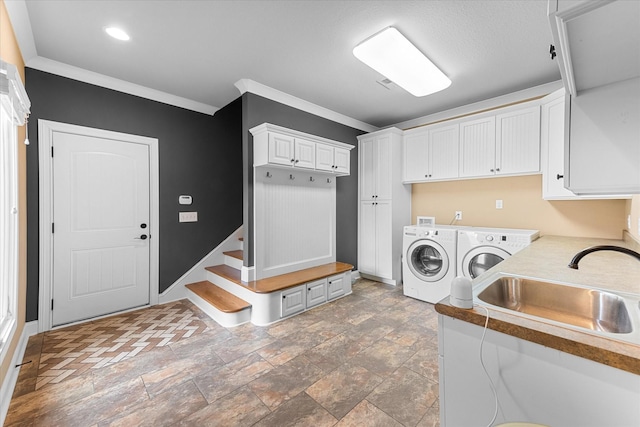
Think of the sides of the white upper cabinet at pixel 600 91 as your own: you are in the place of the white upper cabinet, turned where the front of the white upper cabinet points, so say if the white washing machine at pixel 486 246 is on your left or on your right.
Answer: on your right

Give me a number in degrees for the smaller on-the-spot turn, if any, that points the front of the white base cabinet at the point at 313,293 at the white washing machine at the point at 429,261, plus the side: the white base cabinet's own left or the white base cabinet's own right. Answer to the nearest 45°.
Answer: approximately 45° to the white base cabinet's own left

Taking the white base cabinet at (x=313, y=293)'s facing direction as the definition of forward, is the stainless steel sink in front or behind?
in front

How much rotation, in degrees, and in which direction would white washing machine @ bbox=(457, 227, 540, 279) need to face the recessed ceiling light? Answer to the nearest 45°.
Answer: approximately 45° to its right

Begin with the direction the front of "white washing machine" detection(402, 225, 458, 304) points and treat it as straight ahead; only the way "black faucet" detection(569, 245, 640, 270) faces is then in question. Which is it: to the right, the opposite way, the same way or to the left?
to the right

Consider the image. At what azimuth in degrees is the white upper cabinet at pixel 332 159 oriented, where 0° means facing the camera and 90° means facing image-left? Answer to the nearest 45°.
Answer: approximately 315°

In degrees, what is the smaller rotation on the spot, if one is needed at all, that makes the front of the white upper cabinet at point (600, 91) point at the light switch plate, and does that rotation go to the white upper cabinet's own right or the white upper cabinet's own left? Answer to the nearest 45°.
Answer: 0° — it already faces it

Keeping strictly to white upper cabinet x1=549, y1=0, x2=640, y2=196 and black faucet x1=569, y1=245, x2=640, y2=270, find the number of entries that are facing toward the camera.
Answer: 0

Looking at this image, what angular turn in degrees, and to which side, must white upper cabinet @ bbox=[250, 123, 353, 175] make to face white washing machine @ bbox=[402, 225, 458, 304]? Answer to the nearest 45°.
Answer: approximately 45° to its left

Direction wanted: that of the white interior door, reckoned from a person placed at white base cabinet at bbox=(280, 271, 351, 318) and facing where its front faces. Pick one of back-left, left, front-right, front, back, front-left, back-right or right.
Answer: back-right

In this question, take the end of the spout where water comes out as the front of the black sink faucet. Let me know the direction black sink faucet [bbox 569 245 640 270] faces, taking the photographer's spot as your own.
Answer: facing to the left of the viewer
